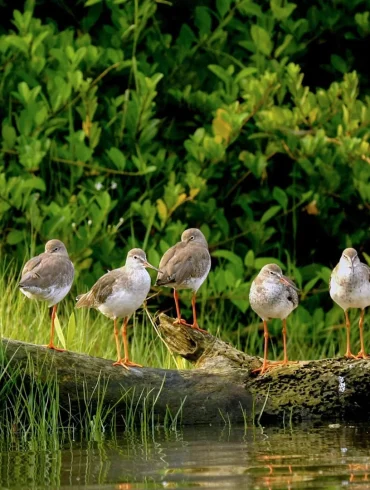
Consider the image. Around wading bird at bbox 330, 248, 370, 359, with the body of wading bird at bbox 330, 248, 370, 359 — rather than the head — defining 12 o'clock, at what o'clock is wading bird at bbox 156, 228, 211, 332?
wading bird at bbox 156, 228, 211, 332 is roughly at 3 o'clock from wading bird at bbox 330, 248, 370, 359.

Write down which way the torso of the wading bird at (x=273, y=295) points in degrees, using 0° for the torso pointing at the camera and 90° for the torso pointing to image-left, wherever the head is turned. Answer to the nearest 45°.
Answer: approximately 45°

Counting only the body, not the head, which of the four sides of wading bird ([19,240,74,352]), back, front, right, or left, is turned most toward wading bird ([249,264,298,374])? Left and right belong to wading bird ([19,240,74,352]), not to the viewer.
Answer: front

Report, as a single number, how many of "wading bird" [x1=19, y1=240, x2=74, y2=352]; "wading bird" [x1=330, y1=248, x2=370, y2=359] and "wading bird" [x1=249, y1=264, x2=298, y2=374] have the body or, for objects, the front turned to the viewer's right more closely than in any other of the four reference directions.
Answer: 1

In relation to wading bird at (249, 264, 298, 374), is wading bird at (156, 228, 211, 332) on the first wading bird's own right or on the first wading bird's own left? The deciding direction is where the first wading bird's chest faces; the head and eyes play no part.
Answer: on the first wading bird's own right

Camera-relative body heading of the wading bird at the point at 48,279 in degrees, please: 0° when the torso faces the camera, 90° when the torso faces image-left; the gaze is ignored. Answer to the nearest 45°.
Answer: approximately 270°

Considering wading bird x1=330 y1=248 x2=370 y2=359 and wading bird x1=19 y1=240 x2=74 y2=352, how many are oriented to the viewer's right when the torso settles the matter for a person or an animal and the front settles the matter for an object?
1

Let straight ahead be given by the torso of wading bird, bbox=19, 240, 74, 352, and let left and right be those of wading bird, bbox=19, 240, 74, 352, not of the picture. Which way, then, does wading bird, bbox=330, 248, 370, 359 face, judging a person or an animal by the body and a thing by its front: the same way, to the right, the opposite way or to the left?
to the right

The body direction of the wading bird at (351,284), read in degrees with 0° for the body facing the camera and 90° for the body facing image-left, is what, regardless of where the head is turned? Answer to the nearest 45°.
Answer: approximately 0°

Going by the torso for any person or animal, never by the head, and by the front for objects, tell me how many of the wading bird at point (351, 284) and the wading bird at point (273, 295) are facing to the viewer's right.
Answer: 0
